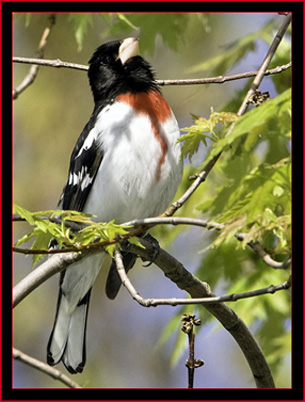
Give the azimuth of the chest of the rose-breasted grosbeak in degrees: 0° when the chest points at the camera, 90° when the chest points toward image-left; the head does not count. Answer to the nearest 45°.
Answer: approximately 315°
